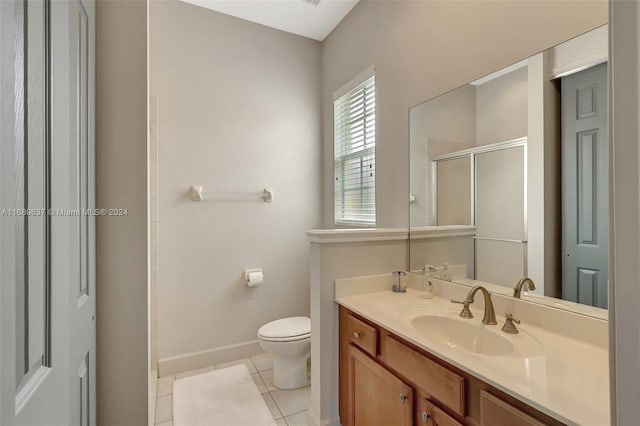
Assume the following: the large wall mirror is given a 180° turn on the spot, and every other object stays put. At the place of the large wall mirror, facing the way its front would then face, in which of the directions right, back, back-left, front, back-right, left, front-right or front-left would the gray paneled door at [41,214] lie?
back

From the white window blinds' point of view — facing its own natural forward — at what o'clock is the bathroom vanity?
The bathroom vanity is roughly at 10 o'clock from the white window blinds.

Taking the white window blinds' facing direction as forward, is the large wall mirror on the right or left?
on its left

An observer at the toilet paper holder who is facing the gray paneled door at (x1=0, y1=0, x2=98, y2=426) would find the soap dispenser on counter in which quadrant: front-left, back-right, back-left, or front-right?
front-left

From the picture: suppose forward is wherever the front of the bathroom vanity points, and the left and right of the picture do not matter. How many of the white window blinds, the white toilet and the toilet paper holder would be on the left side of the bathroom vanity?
0

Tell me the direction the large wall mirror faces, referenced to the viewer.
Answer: facing the viewer and to the left of the viewer

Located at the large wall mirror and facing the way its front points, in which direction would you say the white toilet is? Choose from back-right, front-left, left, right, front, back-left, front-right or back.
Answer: front-right

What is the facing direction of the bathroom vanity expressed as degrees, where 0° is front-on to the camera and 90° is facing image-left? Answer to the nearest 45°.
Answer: approximately 45°

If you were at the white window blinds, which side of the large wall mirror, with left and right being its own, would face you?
right
